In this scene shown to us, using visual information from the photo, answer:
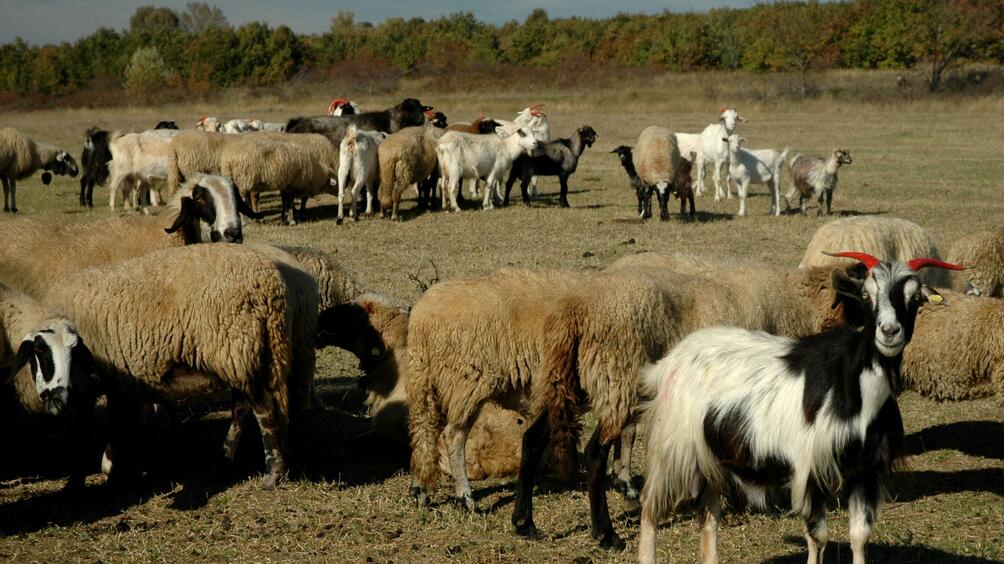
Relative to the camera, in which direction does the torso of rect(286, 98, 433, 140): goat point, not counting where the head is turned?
to the viewer's right

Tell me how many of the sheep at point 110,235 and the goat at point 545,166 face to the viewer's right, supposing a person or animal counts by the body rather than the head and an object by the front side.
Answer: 2

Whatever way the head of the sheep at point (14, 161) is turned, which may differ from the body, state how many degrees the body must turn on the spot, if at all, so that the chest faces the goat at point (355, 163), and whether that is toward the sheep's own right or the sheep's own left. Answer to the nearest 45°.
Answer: approximately 45° to the sheep's own right

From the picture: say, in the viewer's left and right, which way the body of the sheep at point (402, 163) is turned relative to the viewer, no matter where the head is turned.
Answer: facing away from the viewer and to the right of the viewer

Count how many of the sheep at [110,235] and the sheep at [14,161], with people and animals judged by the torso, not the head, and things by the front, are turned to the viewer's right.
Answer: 2

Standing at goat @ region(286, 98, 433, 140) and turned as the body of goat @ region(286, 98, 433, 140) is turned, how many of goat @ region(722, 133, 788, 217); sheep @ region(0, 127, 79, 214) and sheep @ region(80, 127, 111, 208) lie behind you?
2

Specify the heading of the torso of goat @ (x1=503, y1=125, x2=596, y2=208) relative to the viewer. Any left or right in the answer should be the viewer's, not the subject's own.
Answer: facing to the right of the viewer

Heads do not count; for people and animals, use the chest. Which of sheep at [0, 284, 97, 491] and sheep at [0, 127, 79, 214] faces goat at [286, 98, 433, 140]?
sheep at [0, 127, 79, 214]

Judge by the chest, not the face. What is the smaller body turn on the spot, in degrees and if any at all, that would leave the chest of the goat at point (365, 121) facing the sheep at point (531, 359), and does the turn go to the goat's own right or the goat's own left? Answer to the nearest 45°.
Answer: approximately 90° to the goat's own right

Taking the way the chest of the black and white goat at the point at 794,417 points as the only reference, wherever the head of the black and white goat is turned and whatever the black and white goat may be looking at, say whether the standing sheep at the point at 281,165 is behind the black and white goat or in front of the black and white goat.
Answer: behind
